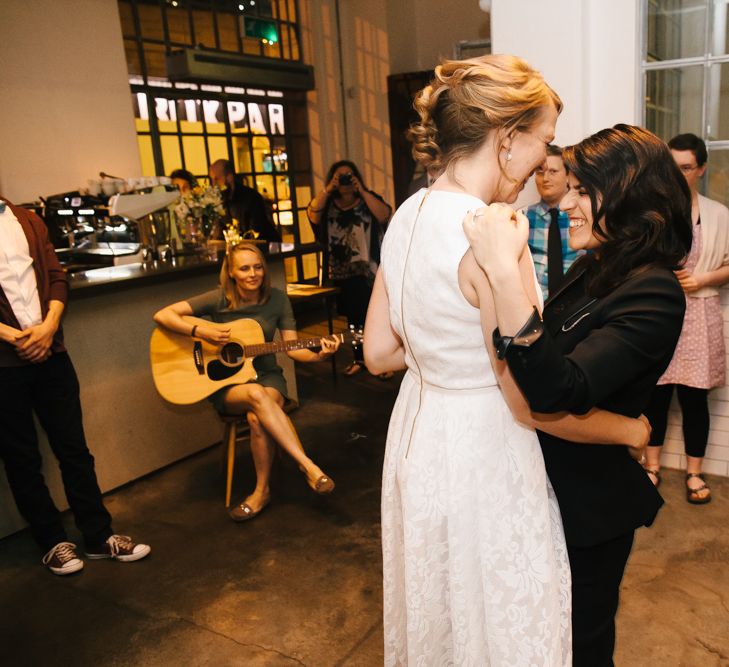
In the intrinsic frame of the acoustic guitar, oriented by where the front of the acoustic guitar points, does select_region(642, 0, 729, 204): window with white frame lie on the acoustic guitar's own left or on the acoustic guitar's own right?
on the acoustic guitar's own left

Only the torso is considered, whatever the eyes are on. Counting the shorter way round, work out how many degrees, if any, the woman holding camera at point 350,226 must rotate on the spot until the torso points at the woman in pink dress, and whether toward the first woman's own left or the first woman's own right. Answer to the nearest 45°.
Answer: approximately 45° to the first woman's own left

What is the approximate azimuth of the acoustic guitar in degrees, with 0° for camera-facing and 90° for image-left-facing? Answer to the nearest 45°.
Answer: approximately 0°

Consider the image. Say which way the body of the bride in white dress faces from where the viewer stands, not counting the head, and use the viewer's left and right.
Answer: facing away from the viewer and to the right of the viewer

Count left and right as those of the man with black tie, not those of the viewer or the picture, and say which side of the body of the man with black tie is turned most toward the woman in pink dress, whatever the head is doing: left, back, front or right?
left

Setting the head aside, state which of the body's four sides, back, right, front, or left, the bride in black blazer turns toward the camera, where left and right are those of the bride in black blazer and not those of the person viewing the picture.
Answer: left

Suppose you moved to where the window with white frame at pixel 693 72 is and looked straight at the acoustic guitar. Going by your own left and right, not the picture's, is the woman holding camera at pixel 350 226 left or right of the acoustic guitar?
right

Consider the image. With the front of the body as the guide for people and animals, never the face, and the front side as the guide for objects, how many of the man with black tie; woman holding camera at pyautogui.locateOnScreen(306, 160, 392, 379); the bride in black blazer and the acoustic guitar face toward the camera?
3
